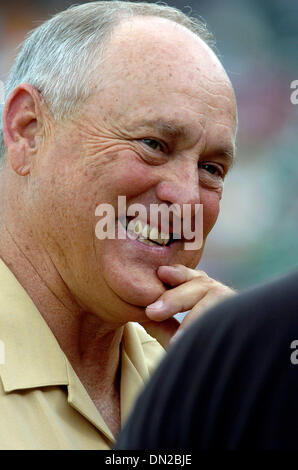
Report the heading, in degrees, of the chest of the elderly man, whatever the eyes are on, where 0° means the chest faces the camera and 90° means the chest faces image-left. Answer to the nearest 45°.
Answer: approximately 315°

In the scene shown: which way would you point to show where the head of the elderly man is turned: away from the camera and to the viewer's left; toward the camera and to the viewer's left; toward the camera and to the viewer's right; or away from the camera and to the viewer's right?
toward the camera and to the viewer's right

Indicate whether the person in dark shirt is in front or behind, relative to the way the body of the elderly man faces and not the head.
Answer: in front
